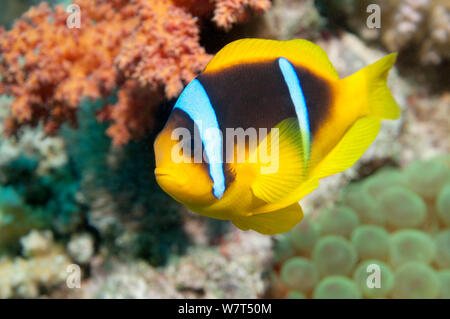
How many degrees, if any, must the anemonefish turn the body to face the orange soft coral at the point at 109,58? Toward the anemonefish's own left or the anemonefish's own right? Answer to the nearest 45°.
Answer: approximately 45° to the anemonefish's own right

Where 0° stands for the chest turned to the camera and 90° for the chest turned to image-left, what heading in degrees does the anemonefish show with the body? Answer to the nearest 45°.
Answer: approximately 90°
